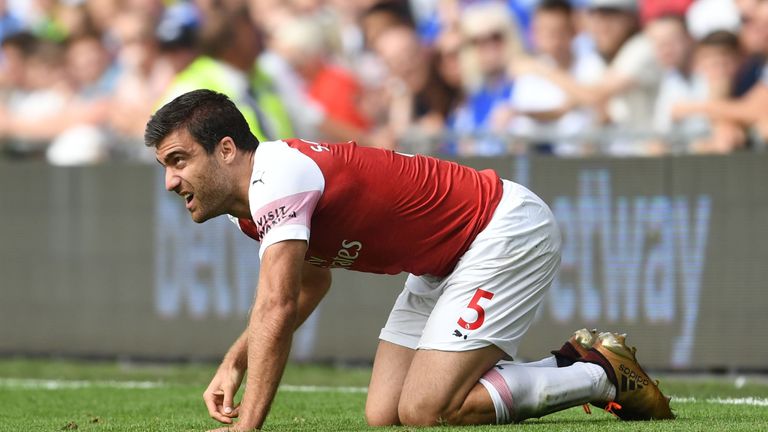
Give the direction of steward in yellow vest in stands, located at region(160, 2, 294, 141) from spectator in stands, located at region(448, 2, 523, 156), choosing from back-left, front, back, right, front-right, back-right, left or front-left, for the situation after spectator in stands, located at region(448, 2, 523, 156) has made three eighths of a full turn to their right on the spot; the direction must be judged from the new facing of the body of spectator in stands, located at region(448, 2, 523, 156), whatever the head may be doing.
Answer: front-left

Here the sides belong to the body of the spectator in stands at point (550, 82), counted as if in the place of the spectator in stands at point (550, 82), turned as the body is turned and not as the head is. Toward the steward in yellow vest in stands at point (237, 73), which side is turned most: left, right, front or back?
right

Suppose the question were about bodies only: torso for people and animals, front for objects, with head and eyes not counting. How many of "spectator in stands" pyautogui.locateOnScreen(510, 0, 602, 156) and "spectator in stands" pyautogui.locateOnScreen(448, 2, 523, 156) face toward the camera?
2

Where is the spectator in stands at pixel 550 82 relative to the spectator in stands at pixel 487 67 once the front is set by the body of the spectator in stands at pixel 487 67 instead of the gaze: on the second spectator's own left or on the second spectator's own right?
on the second spectator's own left

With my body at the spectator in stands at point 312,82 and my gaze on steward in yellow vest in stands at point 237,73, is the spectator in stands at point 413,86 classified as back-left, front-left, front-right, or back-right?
back-left
